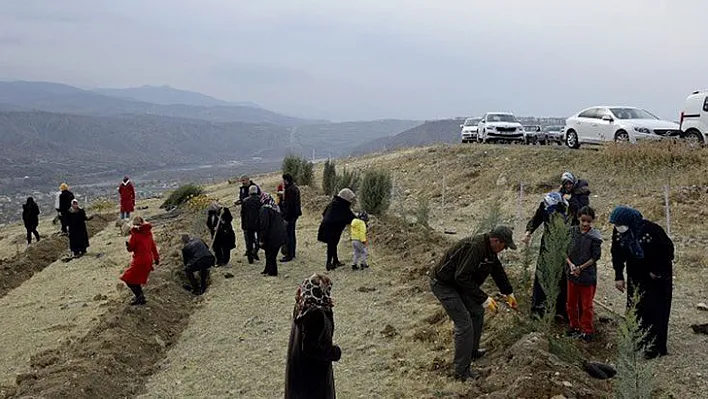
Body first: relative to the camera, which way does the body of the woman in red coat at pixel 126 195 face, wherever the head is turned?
toward the camera

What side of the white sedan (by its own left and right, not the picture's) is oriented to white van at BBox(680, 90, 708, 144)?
front

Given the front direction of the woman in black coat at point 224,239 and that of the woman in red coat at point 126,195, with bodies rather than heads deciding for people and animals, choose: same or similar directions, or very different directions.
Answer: very different directions

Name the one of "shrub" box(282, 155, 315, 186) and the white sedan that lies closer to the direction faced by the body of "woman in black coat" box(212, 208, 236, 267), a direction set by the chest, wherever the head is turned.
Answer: the shrub

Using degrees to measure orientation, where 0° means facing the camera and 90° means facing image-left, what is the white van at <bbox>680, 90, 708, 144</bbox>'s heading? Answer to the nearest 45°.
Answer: approximately 270°

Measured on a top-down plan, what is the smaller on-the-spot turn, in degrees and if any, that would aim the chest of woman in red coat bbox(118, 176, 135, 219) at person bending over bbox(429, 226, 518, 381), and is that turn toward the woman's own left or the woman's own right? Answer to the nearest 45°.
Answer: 0° — they already face them

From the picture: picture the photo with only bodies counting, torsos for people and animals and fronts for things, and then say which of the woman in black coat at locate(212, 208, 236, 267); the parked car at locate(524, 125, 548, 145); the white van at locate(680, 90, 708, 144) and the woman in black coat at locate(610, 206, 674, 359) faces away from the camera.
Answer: the woman in black coat at locate(212, 208, 236, 267)

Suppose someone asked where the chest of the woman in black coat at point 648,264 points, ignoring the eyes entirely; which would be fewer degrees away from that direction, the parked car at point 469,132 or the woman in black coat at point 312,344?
the woman in black coat

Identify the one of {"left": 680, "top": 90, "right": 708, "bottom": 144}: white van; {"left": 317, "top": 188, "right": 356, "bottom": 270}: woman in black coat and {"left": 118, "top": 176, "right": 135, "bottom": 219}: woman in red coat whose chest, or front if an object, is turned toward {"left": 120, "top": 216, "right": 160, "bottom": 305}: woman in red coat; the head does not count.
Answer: {"left": 118, "top": 176, "right": 135, "bottom": 219}: woman in red coat

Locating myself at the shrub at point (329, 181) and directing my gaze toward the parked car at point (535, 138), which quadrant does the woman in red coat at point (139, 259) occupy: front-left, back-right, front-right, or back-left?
back-right

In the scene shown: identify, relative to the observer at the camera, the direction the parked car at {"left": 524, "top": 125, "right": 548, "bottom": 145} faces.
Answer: facing the viewer and to the right of the viewer

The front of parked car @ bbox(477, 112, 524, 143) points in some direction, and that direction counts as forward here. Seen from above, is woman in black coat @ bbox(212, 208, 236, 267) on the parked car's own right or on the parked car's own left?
on the parked car's own right
